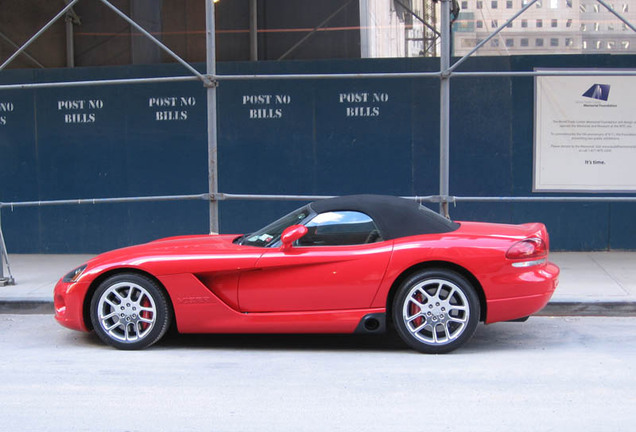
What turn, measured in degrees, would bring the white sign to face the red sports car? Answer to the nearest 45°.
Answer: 0° — it already faces it

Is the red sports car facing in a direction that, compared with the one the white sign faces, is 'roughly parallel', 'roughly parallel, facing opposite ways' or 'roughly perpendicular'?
roughly perpendicular

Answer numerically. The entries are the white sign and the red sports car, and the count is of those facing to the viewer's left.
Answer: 1

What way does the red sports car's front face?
to the viewer's left

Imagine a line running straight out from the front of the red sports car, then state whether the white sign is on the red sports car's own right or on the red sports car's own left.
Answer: on the red sports car's own right

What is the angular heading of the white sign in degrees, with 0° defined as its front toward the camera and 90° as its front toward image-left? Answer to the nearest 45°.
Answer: approximately 0°
